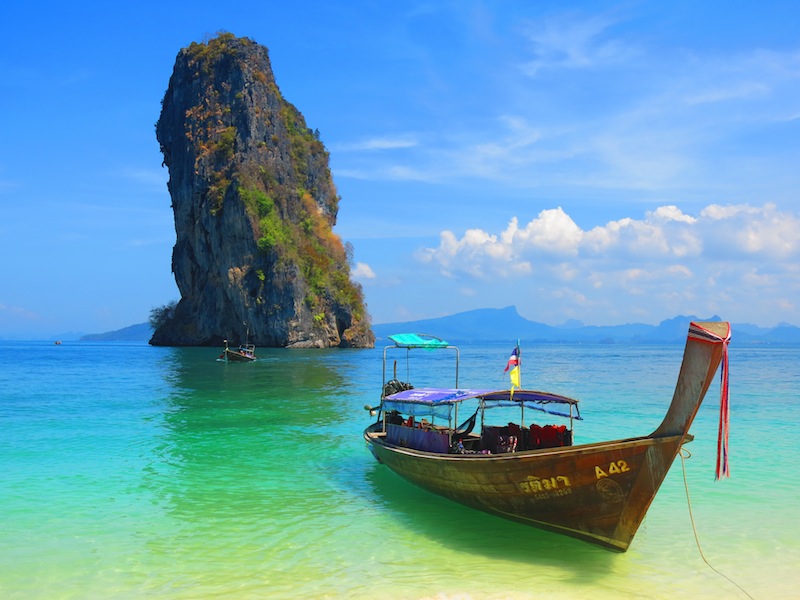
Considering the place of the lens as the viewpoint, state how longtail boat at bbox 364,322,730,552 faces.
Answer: facing the viewer and to the right of the viewer
